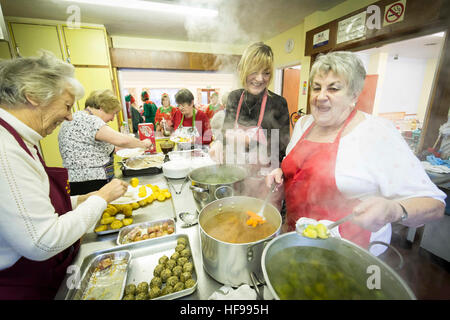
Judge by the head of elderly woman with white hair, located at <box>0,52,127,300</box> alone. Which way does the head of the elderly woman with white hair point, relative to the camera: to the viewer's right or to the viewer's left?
to the viewer's right

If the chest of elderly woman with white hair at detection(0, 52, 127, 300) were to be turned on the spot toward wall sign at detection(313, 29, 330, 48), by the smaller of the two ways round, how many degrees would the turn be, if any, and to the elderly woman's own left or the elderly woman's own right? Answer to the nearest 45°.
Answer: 0° — they already face it

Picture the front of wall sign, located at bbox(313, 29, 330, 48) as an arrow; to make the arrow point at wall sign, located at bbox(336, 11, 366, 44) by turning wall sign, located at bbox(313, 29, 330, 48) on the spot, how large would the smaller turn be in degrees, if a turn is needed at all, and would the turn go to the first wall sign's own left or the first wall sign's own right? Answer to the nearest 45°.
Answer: approximately 90° to the first wall sign's own left

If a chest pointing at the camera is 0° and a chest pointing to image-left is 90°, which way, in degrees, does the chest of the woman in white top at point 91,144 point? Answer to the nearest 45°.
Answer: approximately 225°

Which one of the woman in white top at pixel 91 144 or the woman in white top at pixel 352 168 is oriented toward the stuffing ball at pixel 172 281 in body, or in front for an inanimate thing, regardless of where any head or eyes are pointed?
the woman in white top at pixel 352 168

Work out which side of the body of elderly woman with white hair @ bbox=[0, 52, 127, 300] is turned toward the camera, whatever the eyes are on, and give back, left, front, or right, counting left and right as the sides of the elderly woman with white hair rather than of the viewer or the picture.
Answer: right

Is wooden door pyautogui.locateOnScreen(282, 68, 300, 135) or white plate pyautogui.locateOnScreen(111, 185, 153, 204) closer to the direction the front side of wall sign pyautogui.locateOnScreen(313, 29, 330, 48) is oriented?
the white plate
